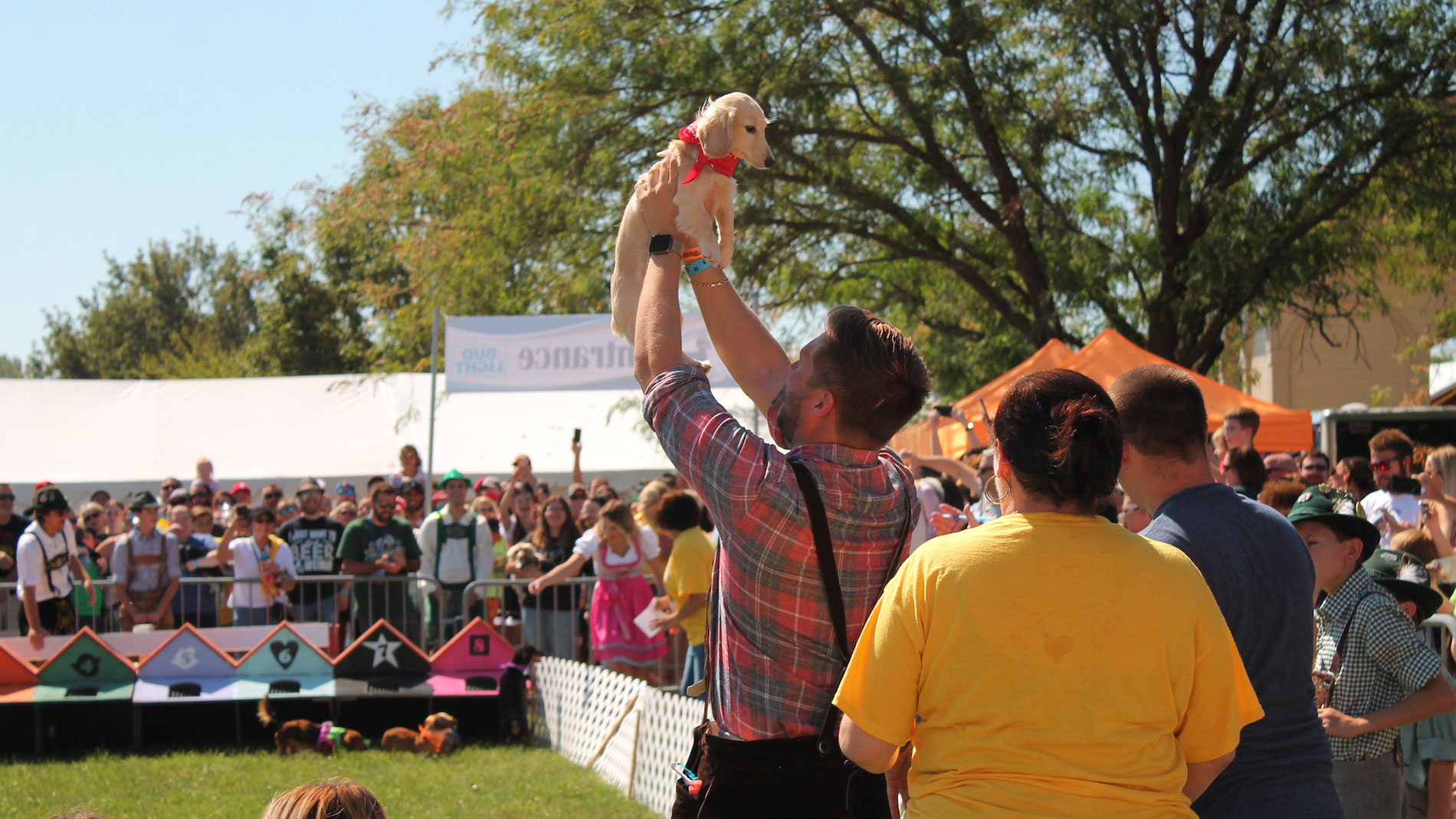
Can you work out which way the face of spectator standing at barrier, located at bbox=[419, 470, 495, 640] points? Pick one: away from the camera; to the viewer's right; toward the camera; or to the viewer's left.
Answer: toward the camera

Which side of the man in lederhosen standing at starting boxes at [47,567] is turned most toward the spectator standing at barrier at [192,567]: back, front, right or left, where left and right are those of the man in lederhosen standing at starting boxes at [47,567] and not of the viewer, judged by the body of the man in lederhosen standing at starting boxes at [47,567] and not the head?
left

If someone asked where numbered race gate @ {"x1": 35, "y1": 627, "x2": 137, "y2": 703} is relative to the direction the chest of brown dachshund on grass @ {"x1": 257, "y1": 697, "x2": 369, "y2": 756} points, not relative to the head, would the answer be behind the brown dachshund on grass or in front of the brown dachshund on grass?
behind

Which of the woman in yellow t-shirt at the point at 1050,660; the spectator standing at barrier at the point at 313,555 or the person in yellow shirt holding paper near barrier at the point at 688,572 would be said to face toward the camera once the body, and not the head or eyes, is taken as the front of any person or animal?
the spectator standing at barrier at the point at 313,555

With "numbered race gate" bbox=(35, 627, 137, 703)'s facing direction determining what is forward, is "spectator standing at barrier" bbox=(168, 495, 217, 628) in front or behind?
behind

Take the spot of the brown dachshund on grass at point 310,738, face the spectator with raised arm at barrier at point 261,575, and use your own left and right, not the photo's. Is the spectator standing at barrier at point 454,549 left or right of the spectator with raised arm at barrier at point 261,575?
right

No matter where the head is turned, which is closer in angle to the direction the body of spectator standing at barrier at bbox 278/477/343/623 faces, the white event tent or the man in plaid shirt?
the man in plaid shirt

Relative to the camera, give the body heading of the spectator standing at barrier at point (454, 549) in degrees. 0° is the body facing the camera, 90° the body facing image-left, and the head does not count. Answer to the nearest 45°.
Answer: approximately 0°

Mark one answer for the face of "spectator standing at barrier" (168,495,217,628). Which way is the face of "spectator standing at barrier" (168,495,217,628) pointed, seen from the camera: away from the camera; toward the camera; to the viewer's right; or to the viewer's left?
toward the camera

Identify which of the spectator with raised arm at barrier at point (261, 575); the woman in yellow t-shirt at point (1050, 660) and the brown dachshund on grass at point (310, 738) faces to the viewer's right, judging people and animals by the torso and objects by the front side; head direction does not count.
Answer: the brown dachshund on grass

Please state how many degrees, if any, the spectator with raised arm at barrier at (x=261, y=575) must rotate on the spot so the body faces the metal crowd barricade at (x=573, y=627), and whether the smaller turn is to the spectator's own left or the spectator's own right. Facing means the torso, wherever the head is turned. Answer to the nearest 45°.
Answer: approximately 45° to the spectator's own left

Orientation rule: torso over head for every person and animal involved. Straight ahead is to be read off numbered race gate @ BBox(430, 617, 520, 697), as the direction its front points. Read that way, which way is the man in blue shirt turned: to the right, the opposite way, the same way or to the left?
the opposite way

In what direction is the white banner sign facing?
away from the camera

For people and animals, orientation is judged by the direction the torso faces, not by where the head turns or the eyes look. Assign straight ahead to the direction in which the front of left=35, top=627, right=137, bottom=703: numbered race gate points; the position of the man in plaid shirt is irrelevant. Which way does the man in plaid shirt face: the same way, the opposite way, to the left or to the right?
the opposite way

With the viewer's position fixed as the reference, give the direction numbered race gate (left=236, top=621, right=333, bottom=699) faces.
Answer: facing the viewer

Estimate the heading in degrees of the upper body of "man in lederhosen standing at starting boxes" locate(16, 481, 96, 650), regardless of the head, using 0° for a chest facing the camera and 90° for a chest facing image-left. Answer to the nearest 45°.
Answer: approximately 315°

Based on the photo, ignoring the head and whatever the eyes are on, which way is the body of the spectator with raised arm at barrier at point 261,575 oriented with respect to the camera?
toward the camera

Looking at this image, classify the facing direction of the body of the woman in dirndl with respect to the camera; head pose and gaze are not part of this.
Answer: toward the camera

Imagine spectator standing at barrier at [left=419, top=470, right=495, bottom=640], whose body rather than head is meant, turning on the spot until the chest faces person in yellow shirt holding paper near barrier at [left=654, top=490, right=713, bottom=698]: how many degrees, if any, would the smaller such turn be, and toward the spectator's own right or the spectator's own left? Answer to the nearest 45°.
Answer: approximately 45° to the spectator's own left
